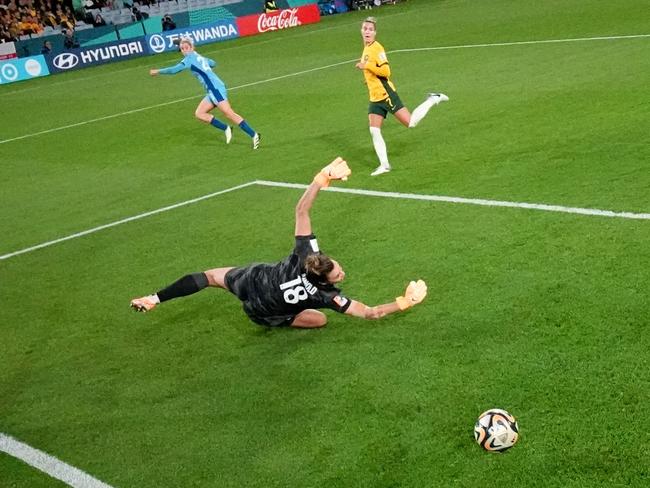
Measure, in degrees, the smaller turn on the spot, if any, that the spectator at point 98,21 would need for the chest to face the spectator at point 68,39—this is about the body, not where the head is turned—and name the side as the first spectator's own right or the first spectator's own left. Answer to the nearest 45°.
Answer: approximately 45° to the first spectator's own right

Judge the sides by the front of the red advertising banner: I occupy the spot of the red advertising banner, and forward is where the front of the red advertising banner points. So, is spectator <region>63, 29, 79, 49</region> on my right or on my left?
on my right

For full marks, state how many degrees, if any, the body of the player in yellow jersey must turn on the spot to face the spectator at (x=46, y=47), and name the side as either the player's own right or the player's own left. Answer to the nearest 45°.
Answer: approximately 90° to the player's own right

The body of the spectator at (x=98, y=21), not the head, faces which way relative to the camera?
toward the camera

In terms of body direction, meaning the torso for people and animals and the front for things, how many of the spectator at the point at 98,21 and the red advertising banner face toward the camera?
2

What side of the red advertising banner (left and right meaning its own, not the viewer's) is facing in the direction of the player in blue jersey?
front

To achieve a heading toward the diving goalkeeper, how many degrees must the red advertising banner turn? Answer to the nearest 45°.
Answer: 0° — it already faces them

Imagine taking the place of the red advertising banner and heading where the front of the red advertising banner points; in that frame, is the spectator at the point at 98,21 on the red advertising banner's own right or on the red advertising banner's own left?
on the red advertising banner's own right

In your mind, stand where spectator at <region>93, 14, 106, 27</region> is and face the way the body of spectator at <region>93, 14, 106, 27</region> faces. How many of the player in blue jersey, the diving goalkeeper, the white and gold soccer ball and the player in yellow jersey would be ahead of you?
4

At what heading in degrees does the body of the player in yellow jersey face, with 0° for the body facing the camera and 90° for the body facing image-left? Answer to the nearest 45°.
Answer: approximately 45°

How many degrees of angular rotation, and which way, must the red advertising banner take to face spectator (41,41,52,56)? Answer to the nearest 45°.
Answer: approximately 90° to its right

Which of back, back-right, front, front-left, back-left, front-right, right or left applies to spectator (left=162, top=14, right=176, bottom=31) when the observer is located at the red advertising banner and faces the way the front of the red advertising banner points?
right

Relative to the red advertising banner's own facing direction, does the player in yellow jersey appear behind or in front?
in front

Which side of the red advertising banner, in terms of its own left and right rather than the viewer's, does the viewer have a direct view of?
front

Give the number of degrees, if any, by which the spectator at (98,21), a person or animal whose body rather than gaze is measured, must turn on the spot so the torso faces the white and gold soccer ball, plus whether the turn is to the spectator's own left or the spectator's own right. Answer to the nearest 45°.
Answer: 0° — they already face it
